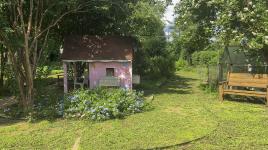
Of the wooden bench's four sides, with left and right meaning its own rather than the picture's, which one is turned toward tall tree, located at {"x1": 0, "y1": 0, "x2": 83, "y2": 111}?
right

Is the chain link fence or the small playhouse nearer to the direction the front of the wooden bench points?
the small playhouse

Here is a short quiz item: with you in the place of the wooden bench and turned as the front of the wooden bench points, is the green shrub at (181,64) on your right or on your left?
on your right

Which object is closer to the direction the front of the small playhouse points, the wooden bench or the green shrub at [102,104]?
the green shrub

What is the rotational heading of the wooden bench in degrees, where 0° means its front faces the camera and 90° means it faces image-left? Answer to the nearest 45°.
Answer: approximately 45°

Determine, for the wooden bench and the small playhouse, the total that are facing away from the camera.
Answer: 0
